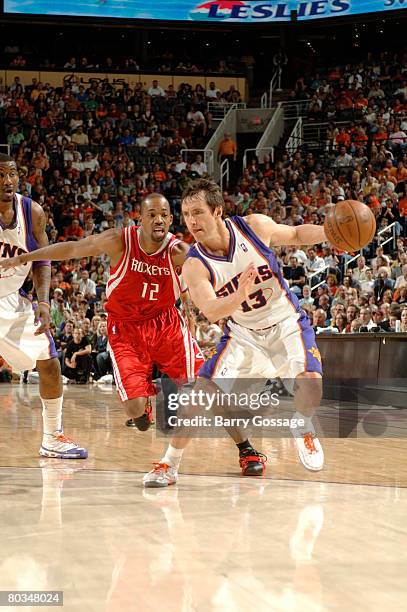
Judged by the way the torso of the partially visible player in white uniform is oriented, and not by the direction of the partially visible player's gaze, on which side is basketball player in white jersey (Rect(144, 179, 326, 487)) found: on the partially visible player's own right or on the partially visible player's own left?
on the partially visible player's own left

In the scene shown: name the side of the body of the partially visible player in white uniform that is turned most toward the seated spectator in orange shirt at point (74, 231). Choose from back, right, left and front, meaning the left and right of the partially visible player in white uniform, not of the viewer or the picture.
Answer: back

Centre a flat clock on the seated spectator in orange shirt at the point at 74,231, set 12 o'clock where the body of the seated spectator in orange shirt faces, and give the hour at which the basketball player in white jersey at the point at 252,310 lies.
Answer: The basketball player in white jersey is roughly at 12 o'clock from the seated spectator in orange shirt.

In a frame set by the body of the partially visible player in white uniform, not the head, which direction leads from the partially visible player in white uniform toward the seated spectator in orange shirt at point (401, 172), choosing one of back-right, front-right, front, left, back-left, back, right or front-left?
back-left

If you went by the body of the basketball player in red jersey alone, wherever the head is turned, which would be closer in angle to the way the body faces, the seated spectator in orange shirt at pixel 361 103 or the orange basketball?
the orange basketball

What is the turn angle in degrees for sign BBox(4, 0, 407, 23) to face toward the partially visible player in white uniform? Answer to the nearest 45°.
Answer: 0° — it already faces them

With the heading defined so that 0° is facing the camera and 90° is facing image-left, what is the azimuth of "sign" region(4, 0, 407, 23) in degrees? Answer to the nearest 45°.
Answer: approximately 0°

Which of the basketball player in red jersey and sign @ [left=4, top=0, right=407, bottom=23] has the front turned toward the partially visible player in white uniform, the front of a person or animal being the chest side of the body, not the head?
the sign

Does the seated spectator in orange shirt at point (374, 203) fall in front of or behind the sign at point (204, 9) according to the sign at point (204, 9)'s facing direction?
in front

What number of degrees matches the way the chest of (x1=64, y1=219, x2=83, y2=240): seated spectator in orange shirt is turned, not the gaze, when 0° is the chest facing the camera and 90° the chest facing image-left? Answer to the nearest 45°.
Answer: approximately 0°

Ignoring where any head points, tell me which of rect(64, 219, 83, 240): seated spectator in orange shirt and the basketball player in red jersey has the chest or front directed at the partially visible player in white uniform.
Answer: the seated spectator in orange shirt

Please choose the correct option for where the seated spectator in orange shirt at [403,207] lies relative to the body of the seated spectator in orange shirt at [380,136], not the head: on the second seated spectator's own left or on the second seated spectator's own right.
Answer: on the second seated spectator's own left

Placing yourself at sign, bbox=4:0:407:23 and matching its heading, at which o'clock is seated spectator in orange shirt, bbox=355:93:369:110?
The seated spectator in orange shirt is roughly at 10 o'clock from the sign.
